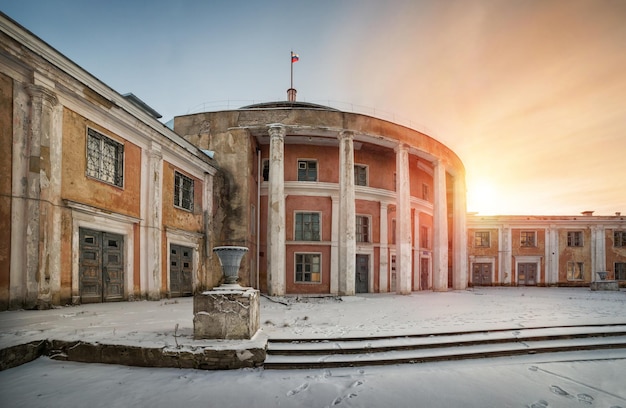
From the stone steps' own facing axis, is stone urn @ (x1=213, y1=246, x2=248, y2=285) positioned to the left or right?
on its right

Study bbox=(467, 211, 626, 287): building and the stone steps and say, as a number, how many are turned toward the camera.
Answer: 2

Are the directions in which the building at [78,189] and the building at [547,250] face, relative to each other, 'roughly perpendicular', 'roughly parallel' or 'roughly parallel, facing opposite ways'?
roughly perpendicular

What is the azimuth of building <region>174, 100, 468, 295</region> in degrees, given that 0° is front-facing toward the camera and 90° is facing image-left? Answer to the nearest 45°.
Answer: approximately 315°

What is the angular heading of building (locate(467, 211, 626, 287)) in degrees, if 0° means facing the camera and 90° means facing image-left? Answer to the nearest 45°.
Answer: approximately 0°

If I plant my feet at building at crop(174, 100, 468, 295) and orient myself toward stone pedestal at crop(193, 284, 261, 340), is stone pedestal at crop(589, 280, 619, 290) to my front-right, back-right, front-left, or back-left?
back-left
